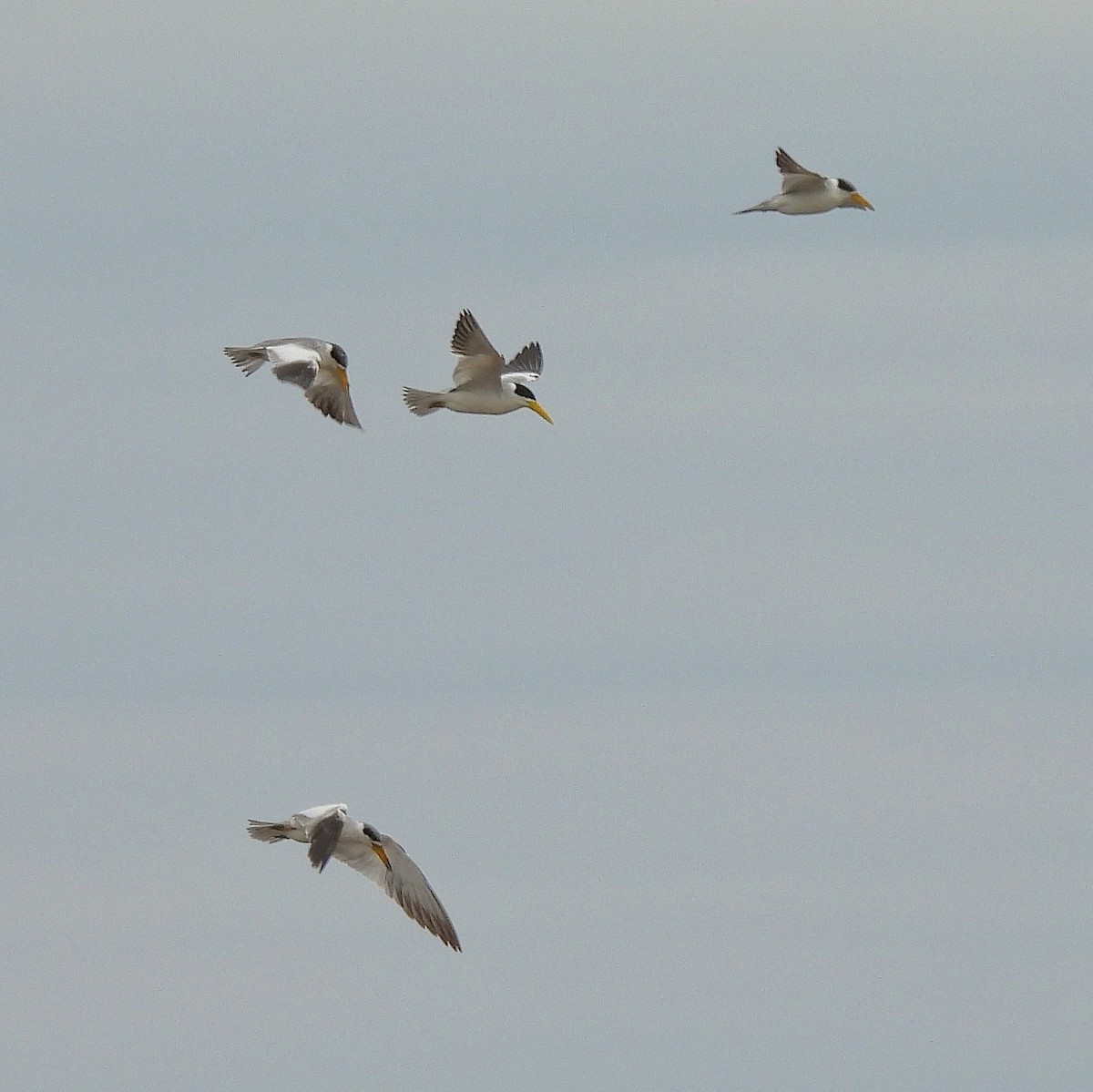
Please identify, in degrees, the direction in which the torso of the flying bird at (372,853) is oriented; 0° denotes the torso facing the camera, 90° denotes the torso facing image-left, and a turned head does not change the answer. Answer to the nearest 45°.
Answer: approximately 315°

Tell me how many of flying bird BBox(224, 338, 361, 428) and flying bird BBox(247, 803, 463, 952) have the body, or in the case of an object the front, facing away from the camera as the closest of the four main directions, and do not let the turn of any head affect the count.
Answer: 0

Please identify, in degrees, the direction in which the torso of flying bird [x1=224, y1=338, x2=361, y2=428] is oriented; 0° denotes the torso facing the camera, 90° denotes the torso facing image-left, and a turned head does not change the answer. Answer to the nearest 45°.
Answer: approximately 270°
